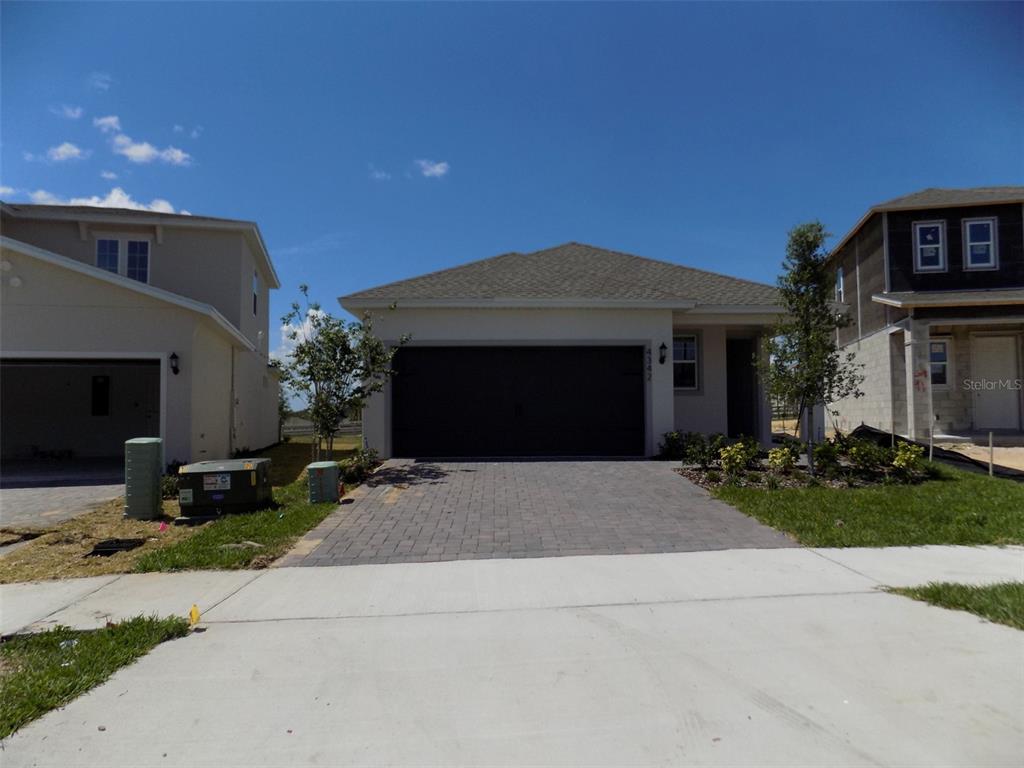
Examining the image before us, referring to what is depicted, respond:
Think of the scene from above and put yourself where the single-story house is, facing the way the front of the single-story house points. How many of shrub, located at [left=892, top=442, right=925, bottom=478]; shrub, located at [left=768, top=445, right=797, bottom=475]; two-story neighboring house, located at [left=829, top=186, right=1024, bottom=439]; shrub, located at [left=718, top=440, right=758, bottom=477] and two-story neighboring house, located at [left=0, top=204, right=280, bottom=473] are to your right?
1

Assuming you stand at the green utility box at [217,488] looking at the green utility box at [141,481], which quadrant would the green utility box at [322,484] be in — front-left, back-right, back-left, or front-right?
back-right

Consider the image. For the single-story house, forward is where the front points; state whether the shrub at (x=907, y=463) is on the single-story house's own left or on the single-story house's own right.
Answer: on the single-story house's own left

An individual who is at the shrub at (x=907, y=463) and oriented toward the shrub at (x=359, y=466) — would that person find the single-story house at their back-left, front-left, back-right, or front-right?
front-right

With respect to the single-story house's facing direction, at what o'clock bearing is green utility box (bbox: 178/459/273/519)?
The green utility box is roughly at 1 o'clock from the single-story house.

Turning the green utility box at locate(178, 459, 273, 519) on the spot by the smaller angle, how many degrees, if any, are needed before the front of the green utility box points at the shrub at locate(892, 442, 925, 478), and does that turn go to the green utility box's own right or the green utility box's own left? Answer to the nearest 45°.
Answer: approximately 90° to the green utility box's own left

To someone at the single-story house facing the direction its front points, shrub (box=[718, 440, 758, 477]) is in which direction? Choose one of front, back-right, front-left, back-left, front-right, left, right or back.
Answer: front-left

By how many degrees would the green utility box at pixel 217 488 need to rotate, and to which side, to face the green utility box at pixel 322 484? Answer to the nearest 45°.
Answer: approximately 90° to its left

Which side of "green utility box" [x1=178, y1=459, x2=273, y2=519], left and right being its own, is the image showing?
front

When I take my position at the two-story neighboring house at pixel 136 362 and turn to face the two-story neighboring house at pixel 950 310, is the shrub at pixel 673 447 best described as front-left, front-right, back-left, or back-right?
front-right

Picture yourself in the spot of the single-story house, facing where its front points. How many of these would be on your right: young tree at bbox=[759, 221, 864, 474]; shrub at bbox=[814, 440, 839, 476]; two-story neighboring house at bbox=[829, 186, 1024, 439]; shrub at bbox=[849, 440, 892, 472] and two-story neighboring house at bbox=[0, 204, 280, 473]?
1

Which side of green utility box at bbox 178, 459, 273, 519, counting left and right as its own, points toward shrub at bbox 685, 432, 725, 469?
left

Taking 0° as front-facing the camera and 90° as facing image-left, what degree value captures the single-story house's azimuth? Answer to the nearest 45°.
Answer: approximately 0°

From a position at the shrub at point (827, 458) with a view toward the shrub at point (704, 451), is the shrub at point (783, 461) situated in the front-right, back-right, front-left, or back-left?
front-left

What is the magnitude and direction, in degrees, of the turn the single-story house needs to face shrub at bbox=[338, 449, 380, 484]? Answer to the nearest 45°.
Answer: approximately 45° to its right

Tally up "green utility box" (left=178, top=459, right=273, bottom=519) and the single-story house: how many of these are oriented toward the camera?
2

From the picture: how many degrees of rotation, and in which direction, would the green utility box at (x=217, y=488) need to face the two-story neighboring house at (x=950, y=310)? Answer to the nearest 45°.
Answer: approximately 90° to its left
